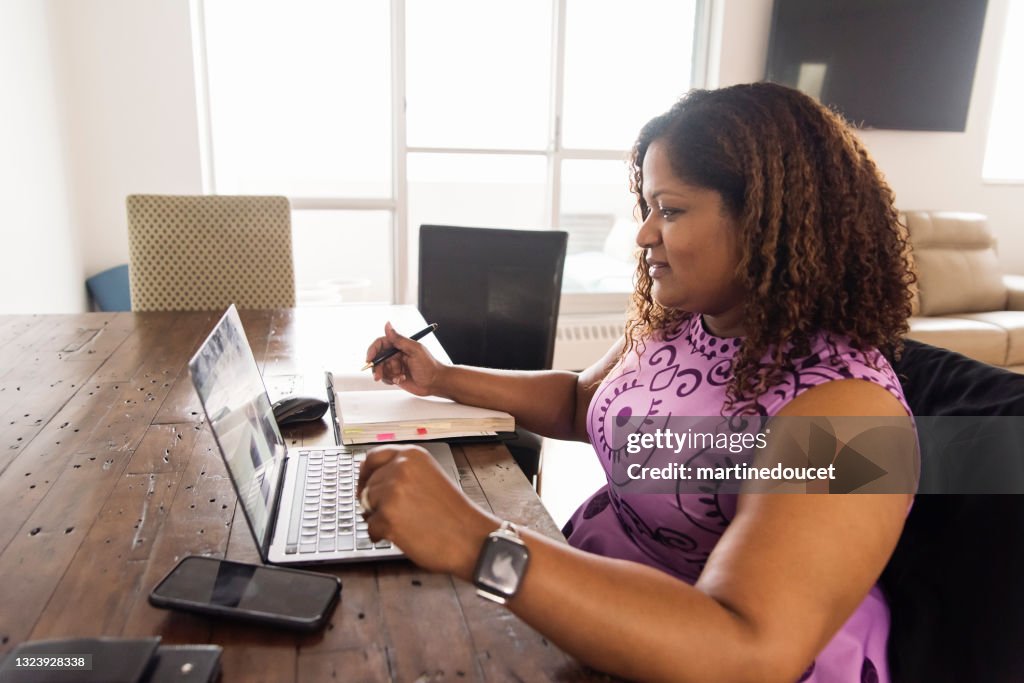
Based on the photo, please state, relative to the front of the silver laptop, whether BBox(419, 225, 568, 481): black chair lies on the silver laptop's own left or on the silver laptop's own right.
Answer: on the silver laptop's own left

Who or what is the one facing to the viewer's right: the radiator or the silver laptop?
the silver laptop

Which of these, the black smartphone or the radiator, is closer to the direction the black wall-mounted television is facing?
the black smartphone

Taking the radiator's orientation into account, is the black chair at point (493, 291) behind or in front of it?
in front

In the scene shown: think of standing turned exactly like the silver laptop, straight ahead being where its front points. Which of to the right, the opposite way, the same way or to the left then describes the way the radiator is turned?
to the right

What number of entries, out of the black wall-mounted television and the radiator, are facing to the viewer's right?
0

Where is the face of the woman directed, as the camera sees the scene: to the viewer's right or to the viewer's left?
to the viewer's left

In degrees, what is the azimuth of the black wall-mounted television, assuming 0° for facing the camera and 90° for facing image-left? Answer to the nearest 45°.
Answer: approximately 0°

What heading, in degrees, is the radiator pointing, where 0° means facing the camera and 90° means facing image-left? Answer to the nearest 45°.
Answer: approximately 0°

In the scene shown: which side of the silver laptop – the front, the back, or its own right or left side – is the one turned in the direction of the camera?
right
